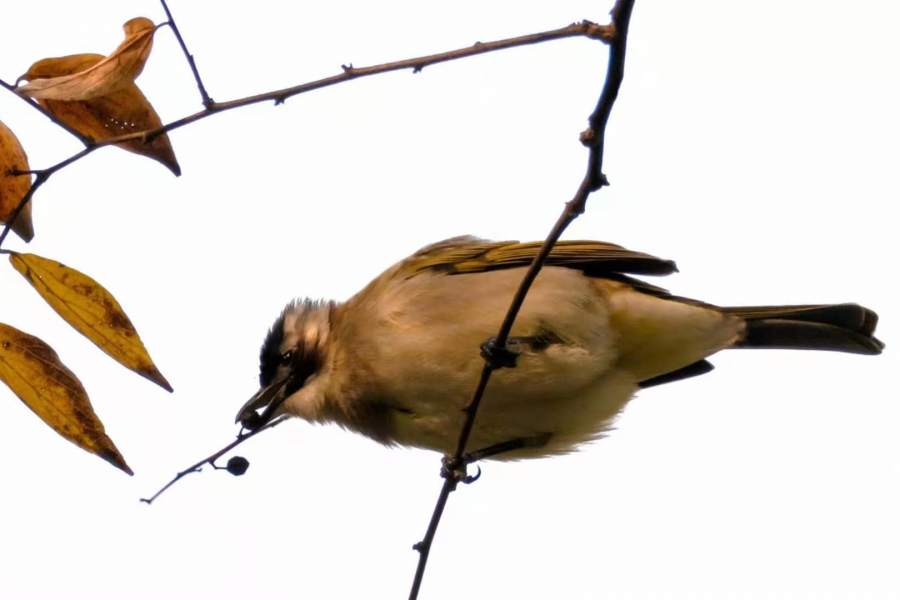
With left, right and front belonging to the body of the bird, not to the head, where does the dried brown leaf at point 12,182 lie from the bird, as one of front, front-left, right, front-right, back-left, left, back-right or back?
front-left

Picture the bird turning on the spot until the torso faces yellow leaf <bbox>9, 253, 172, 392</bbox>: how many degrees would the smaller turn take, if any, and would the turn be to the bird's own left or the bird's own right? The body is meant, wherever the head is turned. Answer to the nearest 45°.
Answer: approximately 45° to the bird's own left

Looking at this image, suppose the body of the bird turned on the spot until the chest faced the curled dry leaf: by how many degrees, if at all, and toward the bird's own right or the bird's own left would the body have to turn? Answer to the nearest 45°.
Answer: approximately 45° to the bird's own left

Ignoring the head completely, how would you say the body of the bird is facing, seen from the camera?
to the viewer's left

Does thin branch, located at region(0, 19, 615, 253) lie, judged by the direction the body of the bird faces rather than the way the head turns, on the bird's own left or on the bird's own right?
on the bird's own left
